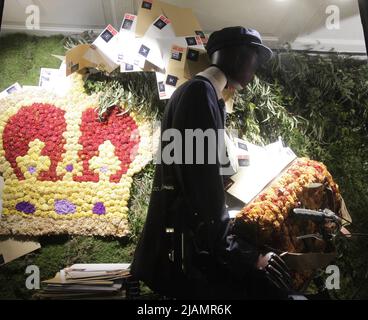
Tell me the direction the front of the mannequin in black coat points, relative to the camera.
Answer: to the viewer's right

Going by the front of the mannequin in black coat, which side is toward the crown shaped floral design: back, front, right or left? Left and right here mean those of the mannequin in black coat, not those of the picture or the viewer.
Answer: back

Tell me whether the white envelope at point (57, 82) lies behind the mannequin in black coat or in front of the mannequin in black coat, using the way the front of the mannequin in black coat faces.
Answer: behind
